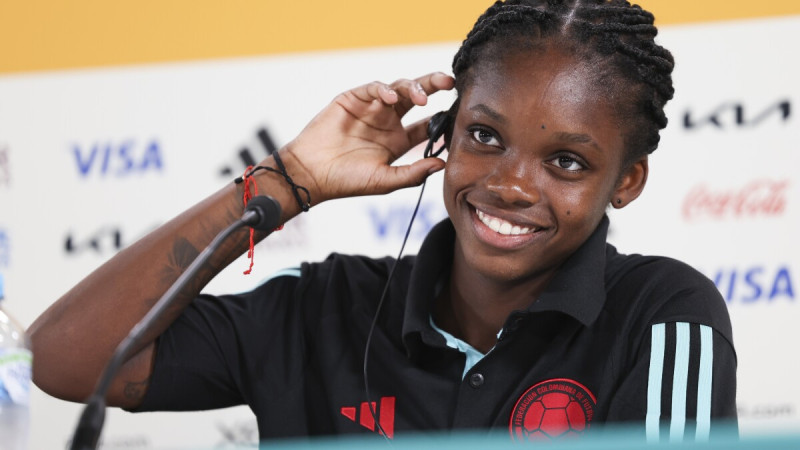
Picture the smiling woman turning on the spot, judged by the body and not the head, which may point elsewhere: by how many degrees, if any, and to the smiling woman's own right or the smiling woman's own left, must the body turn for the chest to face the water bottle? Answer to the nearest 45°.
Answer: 0° — they already face it

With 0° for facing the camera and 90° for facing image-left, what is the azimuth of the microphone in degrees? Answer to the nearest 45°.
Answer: approximately 225°

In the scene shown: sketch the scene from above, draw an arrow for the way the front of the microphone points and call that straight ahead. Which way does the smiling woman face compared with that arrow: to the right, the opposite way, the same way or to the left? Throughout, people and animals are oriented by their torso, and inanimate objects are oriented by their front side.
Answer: the opposite way
